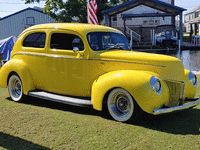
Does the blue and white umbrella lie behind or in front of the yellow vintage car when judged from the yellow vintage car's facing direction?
behind

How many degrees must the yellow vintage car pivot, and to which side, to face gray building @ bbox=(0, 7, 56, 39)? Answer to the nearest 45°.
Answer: approximately 135° to its left

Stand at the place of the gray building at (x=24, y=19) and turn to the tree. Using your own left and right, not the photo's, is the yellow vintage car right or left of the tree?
right

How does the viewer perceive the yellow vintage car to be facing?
facing the viewer and to the right of the viewer

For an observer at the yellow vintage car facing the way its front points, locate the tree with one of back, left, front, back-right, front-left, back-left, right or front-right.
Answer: back-left
